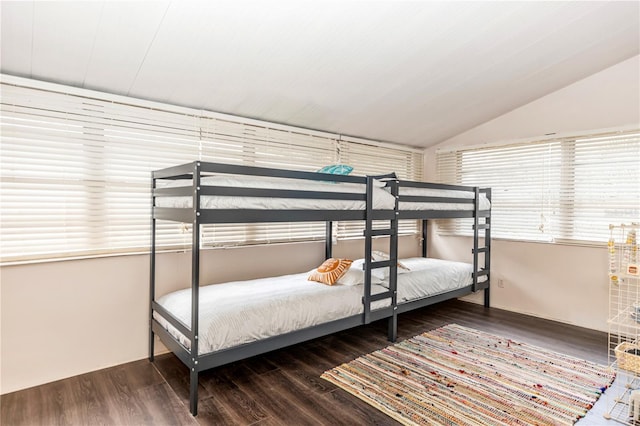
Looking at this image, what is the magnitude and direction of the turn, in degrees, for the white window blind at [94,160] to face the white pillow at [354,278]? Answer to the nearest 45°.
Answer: approximately 45° to its left

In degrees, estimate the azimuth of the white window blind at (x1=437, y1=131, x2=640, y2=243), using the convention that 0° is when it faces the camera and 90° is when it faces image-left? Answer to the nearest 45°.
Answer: approximately 45°

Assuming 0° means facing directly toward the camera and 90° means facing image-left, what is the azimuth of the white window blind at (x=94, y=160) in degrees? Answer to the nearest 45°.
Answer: approximately 315°

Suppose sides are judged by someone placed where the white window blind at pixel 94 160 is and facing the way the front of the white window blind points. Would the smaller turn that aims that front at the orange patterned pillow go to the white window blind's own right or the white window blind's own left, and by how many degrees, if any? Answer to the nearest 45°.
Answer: approximately 45° to the white window blind's own left

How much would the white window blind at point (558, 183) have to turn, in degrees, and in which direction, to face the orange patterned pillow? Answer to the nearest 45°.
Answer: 0° — it already faces it

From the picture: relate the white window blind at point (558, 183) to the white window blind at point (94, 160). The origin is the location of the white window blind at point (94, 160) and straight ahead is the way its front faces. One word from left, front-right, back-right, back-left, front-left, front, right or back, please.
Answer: front-left

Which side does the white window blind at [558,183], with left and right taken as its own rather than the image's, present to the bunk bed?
front

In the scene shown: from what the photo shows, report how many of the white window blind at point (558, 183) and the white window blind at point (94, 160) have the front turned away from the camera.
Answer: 0
